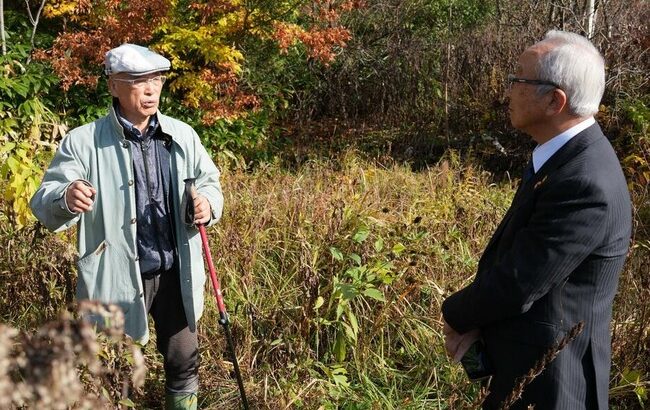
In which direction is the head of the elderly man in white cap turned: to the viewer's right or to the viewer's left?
to the viewer's right

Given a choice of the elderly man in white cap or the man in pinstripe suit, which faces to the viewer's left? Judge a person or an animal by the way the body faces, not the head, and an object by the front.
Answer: the man in pinstripe suit

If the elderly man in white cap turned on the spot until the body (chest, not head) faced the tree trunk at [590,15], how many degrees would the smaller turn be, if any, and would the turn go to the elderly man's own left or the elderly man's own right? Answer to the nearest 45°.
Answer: approximately 90° to the elderly man's own left

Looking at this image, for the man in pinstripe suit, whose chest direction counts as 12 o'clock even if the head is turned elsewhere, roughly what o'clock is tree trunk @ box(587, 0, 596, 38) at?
The tree trunk is roughly at 3 o'clock from the man in pinstripe suit.

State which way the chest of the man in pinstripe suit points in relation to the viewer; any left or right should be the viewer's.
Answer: facing to the left of the viewer

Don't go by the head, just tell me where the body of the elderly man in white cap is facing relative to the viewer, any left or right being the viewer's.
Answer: facing the viewer and to the right of the viewer

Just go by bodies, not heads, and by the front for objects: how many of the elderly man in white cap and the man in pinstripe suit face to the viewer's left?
1

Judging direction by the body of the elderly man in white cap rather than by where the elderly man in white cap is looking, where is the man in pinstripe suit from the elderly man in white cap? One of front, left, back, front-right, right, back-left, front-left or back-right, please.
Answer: front

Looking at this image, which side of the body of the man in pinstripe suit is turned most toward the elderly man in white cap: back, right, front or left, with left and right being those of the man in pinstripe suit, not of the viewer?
front

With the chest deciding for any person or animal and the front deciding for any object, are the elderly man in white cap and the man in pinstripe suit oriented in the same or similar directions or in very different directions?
very different directions
